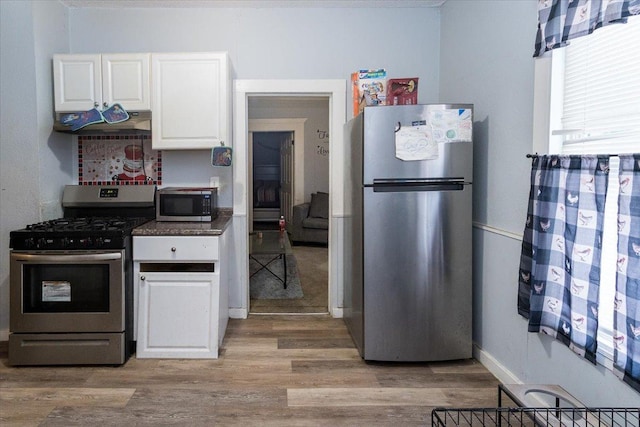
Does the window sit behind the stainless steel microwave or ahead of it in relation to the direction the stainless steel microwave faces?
ahead

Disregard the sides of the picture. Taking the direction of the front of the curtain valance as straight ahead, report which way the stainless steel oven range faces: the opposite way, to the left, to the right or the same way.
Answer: to the left

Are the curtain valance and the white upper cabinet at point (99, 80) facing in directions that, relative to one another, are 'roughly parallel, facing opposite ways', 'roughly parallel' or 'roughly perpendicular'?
roughly perpendicular

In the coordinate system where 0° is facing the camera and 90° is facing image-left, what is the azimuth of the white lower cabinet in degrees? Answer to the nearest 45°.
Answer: approximately 0°

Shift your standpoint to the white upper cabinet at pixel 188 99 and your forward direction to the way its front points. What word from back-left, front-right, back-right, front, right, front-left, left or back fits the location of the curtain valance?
front-left

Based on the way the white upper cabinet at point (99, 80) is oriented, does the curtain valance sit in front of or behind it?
in front

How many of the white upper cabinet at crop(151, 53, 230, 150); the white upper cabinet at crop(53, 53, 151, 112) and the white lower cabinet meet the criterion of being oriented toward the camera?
3

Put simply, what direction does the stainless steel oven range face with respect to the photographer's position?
facing the viewer

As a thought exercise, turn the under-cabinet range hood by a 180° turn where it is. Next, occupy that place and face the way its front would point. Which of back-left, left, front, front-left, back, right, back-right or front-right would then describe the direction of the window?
back-right

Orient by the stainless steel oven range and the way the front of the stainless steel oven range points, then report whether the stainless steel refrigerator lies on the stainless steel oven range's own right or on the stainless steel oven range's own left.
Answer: on the stainless steel oven range's own left

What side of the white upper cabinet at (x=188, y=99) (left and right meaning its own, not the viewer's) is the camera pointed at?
front

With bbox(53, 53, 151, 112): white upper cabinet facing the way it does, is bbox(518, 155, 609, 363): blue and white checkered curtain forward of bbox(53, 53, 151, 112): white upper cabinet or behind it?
forward

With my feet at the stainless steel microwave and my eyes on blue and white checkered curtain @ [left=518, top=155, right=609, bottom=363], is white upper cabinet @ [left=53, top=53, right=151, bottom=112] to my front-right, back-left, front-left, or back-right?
back-right

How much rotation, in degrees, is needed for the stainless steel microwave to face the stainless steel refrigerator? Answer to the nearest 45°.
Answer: approximately 45° to its left

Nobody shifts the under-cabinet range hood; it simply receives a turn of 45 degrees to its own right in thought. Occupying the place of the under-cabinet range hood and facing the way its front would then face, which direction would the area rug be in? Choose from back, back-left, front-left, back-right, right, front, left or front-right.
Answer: back

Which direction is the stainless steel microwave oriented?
toward the camera
